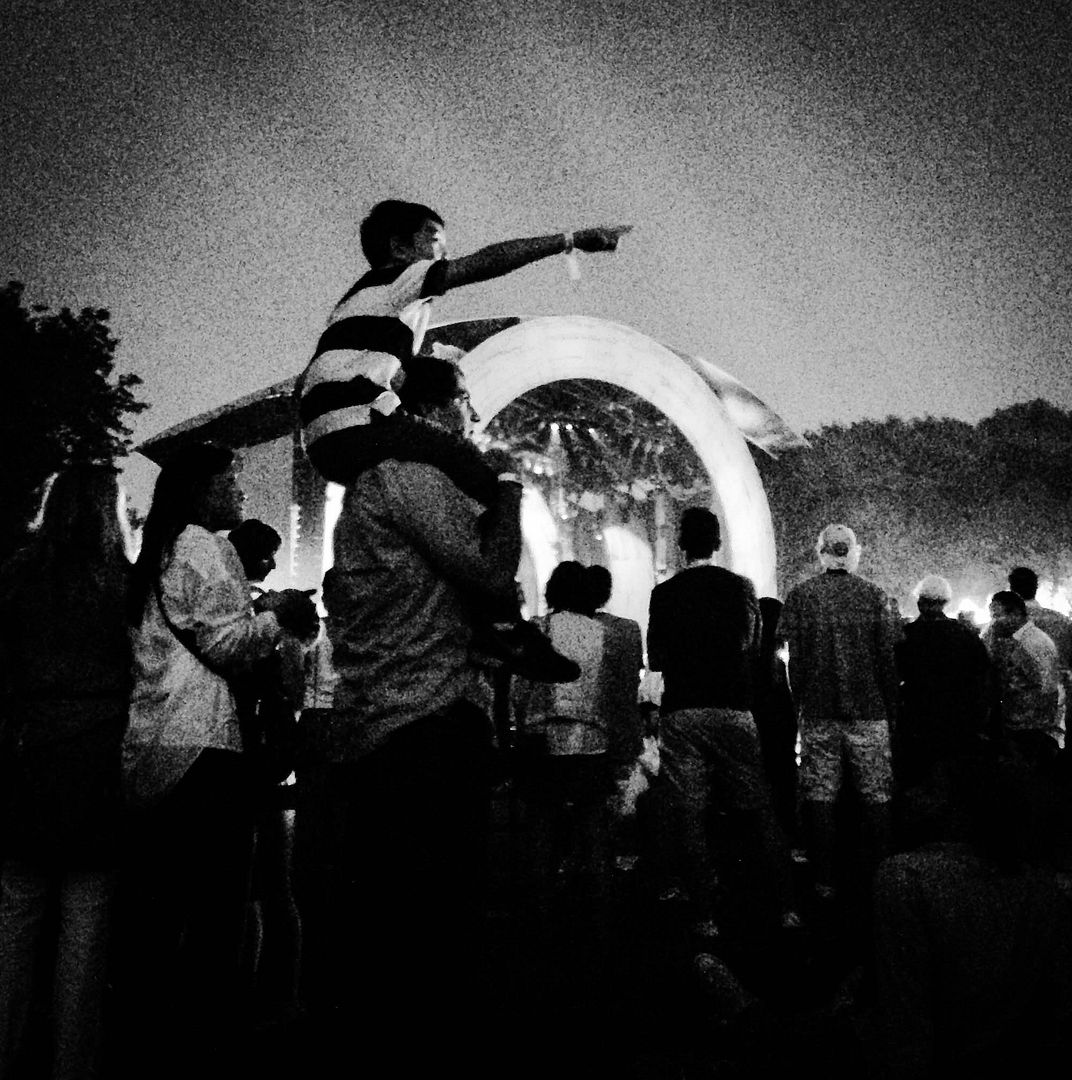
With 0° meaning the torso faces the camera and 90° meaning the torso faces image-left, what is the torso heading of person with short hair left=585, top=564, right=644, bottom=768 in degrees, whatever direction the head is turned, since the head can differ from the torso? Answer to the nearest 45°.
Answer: approximately 180°

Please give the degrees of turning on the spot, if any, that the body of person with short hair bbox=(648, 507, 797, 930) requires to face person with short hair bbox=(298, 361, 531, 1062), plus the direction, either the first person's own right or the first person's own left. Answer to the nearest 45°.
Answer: approximately 180°

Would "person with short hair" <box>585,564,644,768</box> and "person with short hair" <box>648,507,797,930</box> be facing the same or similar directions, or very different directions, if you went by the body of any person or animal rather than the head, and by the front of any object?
same or similar directions

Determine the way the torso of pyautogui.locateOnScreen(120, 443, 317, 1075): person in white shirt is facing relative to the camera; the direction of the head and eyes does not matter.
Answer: to the viewer's right

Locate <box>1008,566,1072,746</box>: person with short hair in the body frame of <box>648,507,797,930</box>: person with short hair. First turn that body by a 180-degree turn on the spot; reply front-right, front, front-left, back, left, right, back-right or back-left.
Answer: back-left

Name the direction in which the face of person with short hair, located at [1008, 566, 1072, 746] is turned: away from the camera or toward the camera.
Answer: away from the camera

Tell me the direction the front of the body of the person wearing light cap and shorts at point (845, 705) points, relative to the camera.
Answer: away from the camera

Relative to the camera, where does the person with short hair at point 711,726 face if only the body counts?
away from the camera

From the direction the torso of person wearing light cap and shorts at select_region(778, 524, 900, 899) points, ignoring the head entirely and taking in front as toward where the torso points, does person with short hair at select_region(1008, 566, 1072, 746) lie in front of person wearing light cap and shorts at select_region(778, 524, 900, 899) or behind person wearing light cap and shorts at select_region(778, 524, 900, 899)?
in front

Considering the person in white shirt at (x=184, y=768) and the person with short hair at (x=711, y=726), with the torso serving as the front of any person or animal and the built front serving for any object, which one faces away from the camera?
the person with short hair at (x=711, y=726)

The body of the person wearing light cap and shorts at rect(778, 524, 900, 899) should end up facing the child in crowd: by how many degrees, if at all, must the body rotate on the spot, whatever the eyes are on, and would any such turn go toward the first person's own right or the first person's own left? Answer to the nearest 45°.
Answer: approximately 180°

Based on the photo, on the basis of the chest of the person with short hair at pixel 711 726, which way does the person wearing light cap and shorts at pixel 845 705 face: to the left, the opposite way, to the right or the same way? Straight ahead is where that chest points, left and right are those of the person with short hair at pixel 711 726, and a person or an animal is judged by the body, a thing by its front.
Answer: the same way

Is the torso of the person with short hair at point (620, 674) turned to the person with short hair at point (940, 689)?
no
